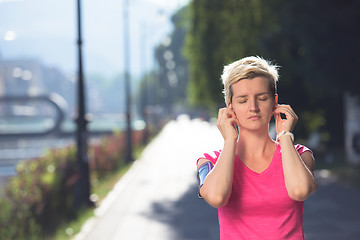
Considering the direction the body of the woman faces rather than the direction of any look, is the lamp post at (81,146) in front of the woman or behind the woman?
behind

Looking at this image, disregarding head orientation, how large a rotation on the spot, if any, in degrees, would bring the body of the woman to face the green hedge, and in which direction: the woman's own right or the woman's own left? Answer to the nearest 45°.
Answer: approximately 135° to the woman's own right

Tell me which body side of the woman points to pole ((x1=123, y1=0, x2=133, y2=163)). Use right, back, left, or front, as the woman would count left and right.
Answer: back

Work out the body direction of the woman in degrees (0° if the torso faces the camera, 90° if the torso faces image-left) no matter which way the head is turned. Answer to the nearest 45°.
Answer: approximately 0°
